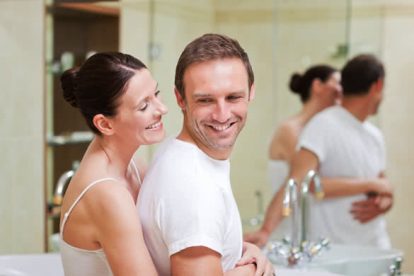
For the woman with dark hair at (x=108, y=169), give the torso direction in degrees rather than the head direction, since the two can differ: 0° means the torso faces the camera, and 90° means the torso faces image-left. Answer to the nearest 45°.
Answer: approximately 270°

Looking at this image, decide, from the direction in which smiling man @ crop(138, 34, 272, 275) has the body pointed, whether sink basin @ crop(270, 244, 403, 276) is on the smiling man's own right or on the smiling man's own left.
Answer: on the smiling man's own left
